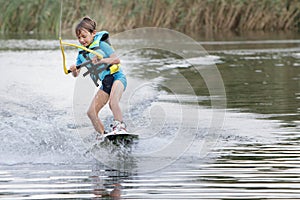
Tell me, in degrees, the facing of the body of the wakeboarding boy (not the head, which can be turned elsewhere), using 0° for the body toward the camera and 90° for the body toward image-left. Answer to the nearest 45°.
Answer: approximately 45°

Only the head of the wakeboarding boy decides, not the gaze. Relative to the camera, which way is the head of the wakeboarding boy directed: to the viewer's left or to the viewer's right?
to the viewer's left
